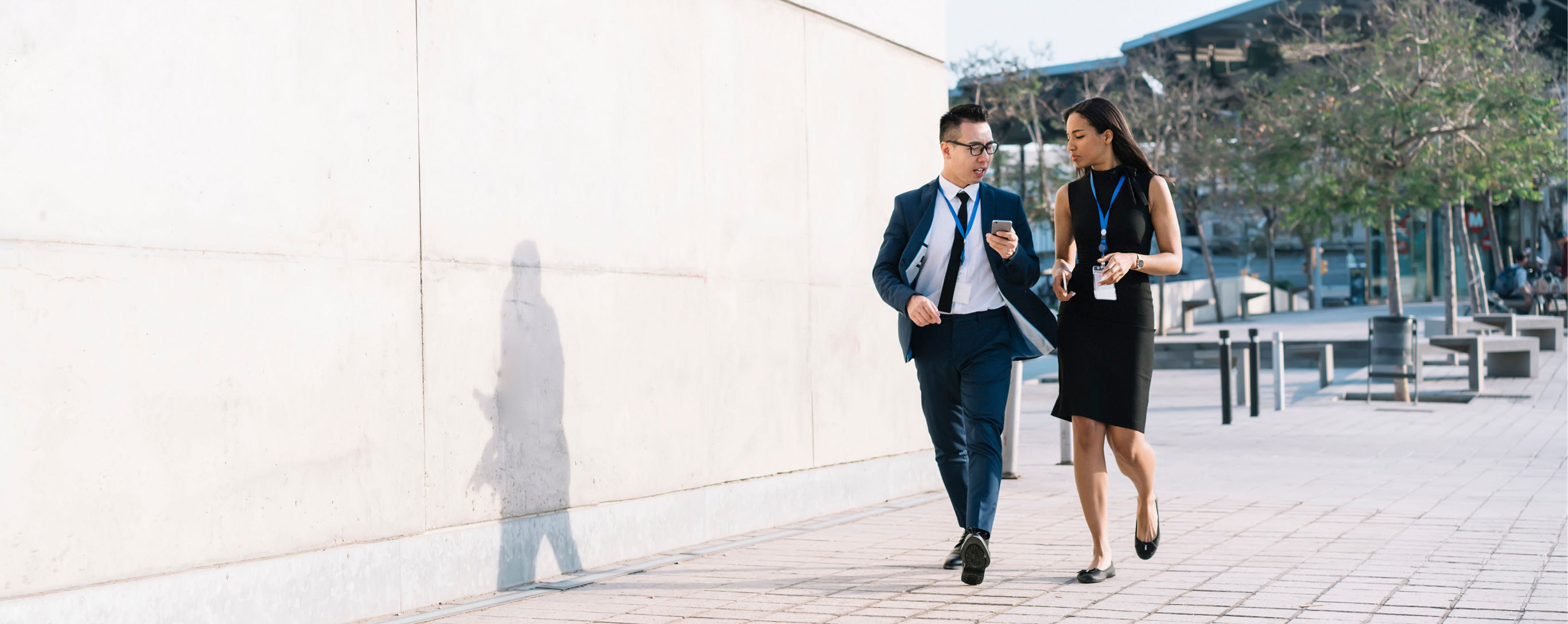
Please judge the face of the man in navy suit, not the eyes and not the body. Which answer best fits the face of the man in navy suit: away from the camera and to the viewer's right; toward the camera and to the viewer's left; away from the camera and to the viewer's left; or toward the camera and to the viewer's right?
toward the camera and to the viewer's right

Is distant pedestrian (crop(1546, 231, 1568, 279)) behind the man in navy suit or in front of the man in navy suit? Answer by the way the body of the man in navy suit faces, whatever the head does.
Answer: behind

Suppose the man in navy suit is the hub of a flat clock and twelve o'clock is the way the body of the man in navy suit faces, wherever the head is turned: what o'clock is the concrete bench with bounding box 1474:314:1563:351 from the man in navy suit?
The concrete bench is roughly at 7 o'clock from the man in navy suit.

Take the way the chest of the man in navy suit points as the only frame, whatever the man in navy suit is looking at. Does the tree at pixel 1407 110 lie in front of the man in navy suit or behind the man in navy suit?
behind

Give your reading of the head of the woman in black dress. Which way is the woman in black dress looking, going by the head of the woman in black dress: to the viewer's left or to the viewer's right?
to the viewer's left

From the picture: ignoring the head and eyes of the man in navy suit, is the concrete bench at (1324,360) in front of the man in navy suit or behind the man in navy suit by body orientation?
behind

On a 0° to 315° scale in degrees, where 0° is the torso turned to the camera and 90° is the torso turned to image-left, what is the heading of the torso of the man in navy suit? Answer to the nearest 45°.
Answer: approximately 0°

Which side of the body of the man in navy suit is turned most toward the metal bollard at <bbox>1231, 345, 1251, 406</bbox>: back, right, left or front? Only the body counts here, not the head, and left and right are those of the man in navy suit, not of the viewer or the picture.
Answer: back

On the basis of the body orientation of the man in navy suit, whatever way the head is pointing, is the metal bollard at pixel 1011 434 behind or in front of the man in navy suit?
behind

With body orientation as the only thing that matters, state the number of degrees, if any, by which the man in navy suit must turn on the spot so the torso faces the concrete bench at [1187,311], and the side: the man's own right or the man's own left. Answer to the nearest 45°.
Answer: approximately 180°

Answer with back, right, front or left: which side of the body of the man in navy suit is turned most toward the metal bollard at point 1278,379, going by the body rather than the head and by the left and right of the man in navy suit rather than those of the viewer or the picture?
back
